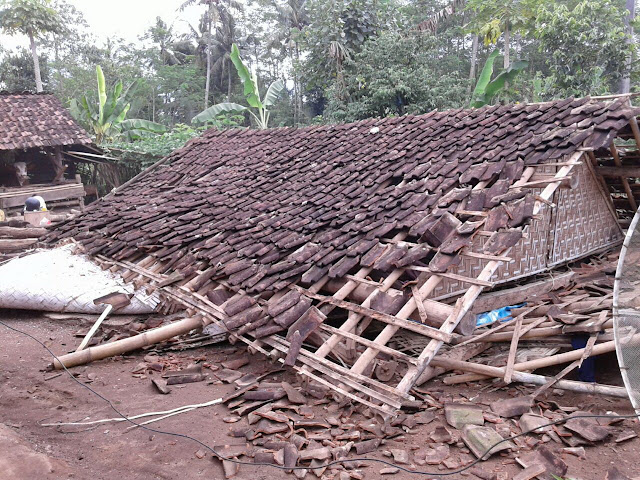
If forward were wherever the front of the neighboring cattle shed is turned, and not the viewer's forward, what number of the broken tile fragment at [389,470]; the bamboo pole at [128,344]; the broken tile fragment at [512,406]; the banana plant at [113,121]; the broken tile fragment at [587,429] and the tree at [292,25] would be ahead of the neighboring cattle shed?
4

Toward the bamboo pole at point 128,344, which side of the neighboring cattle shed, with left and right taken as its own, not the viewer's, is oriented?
front

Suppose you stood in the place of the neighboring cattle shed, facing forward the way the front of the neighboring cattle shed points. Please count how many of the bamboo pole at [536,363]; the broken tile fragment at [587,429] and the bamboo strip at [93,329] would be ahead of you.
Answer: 3

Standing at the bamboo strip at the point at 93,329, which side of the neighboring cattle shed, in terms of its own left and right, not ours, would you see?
front

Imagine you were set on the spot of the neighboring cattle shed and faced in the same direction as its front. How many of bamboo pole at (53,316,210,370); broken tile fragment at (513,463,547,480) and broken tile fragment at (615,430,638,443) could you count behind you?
0

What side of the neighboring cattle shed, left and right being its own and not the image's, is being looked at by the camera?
front

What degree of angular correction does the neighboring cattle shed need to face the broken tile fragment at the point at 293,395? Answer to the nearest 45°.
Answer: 0° — it already faces it

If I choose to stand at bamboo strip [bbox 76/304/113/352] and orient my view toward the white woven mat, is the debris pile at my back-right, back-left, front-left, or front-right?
back-right

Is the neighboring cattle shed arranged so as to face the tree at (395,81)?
no

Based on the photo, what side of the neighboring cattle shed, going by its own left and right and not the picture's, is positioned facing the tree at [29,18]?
back

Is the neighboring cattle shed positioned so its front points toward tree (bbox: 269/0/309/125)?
no

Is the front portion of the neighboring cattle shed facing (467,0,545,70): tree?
no

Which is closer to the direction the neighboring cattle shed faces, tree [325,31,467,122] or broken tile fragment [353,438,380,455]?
the broken tile fragment

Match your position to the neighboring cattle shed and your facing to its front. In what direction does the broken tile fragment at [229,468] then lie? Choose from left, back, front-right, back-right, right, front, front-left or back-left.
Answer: front

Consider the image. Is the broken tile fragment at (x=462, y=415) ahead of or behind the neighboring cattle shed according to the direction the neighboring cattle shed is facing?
ahead

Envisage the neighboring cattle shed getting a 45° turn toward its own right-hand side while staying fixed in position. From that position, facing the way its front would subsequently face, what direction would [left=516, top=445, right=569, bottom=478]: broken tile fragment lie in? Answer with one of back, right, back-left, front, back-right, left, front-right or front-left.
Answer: front-left

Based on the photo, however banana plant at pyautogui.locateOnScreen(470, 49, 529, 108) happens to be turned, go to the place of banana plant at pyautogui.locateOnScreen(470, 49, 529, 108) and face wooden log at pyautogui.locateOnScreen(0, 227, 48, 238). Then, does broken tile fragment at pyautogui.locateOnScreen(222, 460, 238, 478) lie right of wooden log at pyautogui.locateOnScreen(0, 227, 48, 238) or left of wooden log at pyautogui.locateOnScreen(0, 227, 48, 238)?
left

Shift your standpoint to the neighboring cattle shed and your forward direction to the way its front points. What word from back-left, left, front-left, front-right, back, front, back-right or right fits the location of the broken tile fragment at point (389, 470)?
front

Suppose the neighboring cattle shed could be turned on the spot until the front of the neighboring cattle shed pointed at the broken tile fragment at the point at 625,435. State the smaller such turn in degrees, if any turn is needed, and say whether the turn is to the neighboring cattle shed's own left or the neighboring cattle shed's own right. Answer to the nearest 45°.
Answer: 0° — it already faces it

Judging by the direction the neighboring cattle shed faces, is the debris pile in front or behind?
in front
